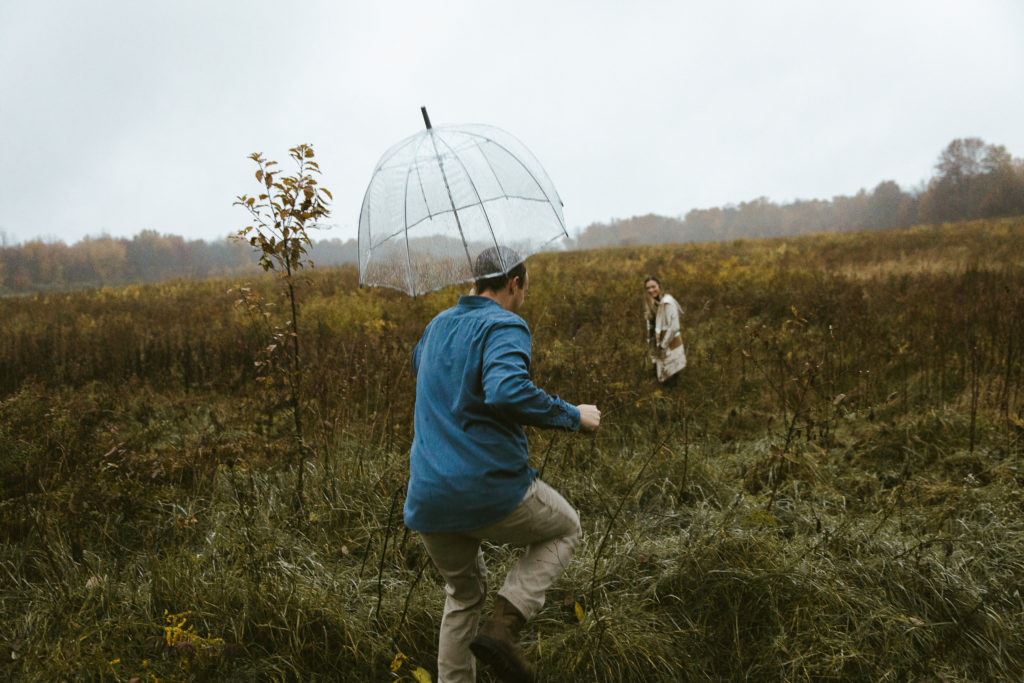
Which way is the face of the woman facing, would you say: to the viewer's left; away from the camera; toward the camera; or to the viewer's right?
toward the camera

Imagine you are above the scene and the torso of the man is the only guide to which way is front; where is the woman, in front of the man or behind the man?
in front

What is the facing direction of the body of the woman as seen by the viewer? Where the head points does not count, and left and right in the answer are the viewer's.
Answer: facing the viewer and to the left of the viewer

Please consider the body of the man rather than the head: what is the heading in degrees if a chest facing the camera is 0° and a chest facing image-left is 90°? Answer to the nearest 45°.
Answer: approximately 225°

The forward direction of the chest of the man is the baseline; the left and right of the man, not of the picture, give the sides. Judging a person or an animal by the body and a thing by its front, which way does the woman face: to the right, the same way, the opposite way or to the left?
the opposite way

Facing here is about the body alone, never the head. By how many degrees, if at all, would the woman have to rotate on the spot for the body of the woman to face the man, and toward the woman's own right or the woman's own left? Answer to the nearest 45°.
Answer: approximately 45° to the woman's own left

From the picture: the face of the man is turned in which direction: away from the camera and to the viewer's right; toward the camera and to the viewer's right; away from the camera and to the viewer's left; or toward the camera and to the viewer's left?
away from the camera and to the viewer's right
